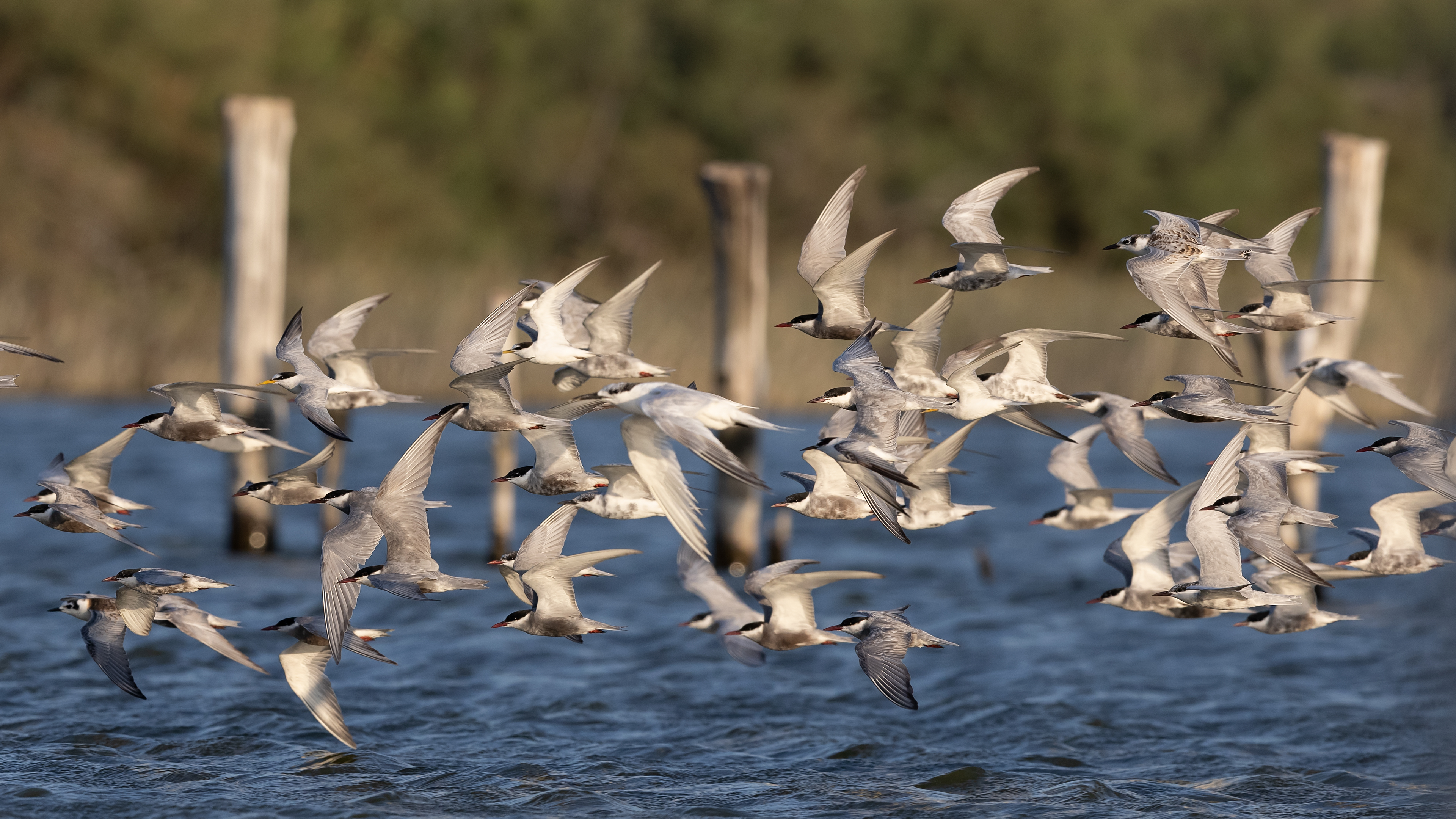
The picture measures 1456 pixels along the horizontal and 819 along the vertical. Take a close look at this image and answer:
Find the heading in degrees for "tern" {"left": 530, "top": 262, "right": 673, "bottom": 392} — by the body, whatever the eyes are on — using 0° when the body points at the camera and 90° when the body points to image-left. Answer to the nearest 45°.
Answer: approximately 90°

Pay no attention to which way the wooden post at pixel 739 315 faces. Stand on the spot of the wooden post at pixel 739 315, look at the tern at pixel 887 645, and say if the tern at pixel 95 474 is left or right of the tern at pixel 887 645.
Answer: right

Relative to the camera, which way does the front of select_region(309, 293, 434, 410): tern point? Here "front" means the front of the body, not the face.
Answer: to the viewer's left

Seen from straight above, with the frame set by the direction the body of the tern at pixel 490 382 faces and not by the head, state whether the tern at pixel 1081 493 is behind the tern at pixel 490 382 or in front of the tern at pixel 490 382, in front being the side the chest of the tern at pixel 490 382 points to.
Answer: behind

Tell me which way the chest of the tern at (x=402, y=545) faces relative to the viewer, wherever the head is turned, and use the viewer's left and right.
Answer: facing to the left of the viewer

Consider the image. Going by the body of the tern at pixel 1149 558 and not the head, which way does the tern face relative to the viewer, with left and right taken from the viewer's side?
facing to the left of the viewer

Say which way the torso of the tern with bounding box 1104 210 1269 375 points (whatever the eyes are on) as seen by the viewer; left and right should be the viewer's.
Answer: facing to the left of the viewer

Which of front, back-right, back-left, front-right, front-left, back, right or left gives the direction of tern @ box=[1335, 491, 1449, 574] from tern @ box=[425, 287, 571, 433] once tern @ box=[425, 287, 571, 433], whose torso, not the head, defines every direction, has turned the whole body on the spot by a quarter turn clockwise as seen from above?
right

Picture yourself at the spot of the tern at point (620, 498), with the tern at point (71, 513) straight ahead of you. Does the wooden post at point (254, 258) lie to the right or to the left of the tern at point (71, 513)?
right

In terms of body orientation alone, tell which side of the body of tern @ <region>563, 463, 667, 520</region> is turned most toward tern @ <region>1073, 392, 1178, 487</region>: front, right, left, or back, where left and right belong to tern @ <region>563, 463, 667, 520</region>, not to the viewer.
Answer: back

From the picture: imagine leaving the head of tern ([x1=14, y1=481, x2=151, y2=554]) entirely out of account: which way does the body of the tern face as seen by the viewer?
to the viewer's left

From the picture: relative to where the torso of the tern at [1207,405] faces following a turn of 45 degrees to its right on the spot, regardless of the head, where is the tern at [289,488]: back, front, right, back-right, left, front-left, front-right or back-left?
front-left

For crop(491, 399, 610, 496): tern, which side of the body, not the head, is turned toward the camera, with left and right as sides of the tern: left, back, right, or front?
left

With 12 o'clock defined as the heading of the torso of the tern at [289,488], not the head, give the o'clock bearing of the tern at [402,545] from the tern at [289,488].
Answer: the tern at [402,545] is roughly at 8 o'clock from the tern at [289,488].

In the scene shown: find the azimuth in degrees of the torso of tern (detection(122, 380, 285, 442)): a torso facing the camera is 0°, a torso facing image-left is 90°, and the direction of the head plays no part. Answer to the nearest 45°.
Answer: approximately 90°

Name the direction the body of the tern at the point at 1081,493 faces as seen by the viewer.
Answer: to the viewer's left

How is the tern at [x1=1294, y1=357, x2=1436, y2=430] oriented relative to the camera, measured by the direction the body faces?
to the viewer's left

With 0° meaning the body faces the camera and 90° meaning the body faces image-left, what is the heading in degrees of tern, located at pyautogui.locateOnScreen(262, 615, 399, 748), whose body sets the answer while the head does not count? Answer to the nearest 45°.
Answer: approximately 90°

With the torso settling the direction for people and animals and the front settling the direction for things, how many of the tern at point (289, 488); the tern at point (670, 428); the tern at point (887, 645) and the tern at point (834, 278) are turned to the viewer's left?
4

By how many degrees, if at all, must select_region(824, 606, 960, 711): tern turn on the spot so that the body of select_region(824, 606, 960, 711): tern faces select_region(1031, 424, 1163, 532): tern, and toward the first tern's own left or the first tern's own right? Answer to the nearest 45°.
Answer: approximately 135° to the first tern's own right

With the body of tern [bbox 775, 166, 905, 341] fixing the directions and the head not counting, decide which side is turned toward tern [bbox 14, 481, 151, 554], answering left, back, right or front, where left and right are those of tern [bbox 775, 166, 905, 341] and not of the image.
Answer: front

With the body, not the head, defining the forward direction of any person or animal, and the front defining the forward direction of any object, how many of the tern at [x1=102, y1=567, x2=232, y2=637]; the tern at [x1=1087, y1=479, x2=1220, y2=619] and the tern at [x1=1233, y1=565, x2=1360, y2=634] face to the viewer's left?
3
